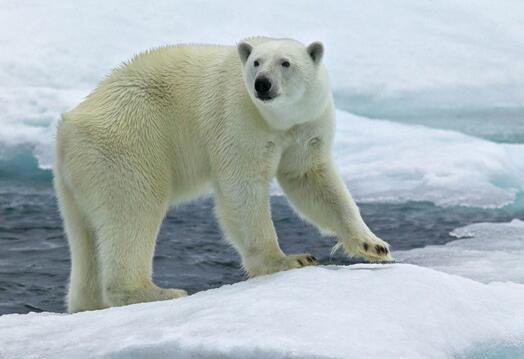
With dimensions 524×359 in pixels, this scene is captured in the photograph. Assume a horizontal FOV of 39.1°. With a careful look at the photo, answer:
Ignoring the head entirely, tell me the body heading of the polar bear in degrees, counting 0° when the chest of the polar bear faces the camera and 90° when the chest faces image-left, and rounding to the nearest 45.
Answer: approximately 270°
